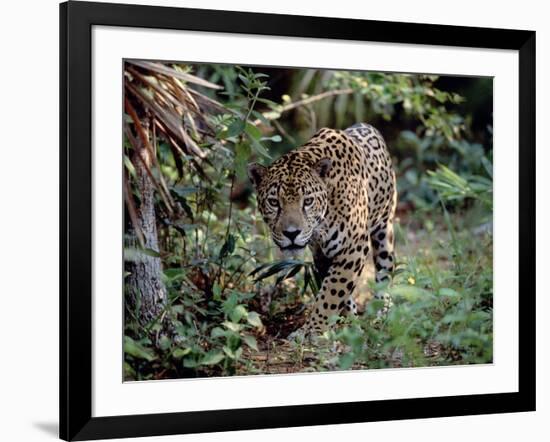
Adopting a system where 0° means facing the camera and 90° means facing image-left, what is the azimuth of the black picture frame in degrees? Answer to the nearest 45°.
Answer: approximately 315°
